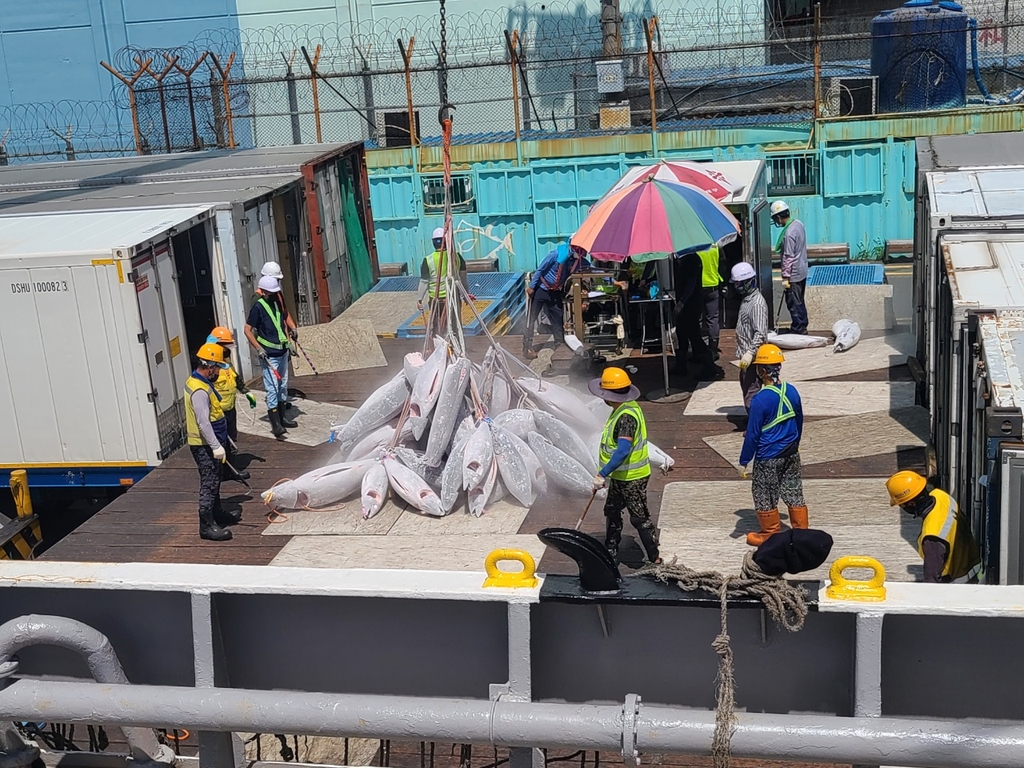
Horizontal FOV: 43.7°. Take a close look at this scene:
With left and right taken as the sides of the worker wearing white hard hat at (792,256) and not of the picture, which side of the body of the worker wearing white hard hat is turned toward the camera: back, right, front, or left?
left

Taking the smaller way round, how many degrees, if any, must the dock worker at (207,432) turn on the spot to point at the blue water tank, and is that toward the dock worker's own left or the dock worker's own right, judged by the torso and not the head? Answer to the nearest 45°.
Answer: approximately 45° to the dock worker's own left

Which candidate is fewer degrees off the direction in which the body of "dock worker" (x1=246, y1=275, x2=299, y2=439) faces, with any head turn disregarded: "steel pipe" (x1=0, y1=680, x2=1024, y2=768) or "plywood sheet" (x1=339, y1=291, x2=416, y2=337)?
the steel pipe

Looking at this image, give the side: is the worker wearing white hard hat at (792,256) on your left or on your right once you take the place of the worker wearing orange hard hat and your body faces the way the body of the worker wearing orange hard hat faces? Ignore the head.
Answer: on your right

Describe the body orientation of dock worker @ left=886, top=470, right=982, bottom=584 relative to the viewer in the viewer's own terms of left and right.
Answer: facing to the left of the viewer

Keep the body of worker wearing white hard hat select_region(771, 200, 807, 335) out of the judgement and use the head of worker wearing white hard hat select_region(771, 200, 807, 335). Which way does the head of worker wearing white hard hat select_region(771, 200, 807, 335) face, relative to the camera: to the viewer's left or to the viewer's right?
to the viewer's left

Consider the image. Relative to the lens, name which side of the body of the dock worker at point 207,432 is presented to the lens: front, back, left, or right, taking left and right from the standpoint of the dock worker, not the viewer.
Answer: right

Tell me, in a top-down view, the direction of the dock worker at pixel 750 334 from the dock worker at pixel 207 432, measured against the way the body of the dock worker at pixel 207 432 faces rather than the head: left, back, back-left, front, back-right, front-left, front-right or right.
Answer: front

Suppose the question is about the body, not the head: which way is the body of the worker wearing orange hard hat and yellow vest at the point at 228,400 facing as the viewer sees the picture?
to the viewer's right

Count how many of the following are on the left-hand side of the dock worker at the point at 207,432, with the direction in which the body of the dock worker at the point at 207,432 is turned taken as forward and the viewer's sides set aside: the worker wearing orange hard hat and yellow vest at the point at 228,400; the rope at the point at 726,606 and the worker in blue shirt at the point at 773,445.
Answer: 1

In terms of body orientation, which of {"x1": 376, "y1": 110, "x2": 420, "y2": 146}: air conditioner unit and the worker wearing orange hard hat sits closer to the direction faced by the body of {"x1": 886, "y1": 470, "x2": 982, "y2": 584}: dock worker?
the worker wearing orange hard hat

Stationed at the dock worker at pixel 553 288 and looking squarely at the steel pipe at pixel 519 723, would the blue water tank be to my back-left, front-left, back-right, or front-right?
back-left

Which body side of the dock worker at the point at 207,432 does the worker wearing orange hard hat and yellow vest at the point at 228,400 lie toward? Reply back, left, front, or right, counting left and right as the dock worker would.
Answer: left

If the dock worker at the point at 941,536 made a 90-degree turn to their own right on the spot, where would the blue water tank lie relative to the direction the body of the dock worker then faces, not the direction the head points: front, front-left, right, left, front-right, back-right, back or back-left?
front

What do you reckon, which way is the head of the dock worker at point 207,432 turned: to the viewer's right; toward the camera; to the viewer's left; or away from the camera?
to the viewer's right

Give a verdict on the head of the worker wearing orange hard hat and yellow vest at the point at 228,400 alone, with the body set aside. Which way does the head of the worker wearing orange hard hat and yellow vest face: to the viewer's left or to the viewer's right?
to the viewer's right

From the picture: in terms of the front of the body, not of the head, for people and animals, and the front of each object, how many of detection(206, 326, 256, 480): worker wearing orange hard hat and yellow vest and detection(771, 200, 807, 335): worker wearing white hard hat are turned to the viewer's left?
1
